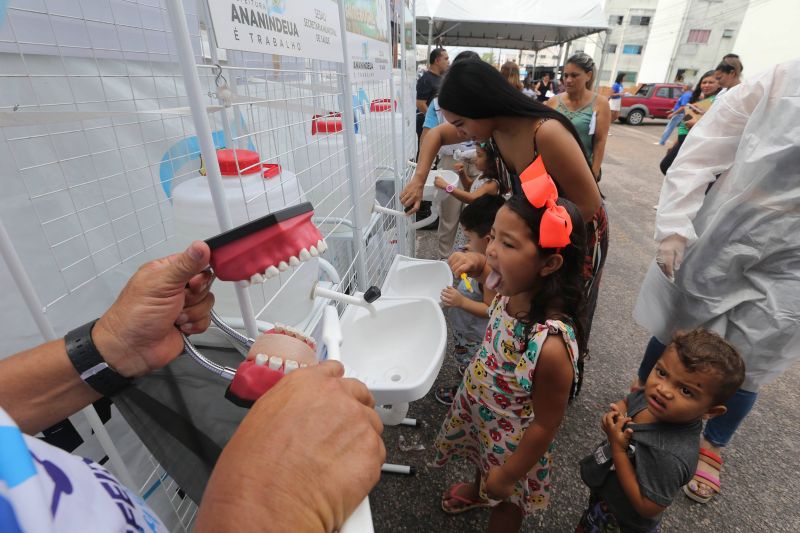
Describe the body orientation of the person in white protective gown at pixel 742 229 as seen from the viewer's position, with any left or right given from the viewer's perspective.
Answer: facing the viewer and to the left of the viewer

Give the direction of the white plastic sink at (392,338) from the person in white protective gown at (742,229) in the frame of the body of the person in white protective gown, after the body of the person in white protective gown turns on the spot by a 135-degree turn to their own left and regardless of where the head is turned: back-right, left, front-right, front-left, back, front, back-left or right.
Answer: back-right

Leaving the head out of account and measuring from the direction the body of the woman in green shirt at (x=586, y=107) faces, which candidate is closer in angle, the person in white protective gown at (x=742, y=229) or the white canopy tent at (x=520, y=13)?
the person in white protective gown

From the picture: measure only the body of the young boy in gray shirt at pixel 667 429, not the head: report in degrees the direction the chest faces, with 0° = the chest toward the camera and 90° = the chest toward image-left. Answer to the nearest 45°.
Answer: approximately 45°

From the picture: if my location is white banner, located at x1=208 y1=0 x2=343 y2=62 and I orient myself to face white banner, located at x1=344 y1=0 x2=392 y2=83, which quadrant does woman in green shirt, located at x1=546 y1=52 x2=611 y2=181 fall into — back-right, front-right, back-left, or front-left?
front-right

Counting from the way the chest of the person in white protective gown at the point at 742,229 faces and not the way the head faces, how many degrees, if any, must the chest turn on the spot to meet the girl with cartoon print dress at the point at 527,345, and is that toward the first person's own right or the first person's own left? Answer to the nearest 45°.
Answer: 0° — they already face them

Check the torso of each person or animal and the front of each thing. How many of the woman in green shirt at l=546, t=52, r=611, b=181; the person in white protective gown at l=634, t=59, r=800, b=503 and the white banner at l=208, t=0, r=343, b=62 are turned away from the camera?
0

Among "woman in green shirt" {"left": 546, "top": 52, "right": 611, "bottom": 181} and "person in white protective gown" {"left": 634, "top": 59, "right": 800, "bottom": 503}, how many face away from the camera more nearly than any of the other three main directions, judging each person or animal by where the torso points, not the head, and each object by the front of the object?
0

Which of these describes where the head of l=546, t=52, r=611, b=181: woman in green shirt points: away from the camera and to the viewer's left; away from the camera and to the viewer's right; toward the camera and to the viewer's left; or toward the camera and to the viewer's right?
toward the camera and to the viewer's left

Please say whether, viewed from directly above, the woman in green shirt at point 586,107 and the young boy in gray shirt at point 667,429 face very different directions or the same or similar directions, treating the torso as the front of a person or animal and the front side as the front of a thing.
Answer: same or similar directions

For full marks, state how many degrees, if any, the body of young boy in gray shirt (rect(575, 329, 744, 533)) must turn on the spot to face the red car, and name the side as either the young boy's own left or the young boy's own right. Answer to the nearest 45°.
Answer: approximately 135° to the young boy's own right
